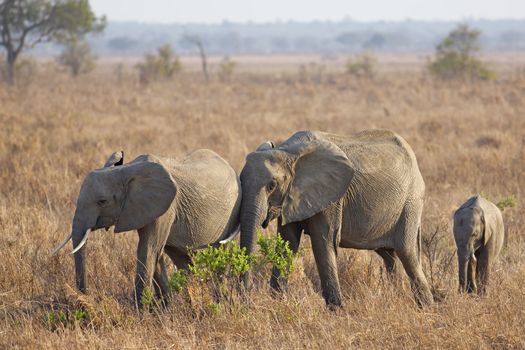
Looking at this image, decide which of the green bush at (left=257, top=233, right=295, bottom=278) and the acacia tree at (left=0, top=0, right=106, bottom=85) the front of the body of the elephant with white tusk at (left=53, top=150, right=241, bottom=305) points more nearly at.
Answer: the acacia tree

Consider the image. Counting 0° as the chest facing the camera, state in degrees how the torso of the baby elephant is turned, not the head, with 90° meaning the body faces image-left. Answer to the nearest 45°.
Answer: approximately 45°

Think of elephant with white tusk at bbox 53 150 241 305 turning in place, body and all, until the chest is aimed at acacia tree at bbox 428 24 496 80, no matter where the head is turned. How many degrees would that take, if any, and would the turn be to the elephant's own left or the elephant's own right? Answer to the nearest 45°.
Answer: approximately 135° to the elephant's own right

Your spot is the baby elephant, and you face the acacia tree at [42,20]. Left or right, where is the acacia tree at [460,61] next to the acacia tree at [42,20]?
right

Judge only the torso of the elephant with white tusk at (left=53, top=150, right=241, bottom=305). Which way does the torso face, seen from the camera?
to the viewer's left

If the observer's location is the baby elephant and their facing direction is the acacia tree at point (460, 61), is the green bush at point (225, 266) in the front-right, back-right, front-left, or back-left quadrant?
back-left

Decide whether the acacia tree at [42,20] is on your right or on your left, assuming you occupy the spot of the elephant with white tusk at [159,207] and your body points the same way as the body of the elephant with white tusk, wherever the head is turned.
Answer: on your right
